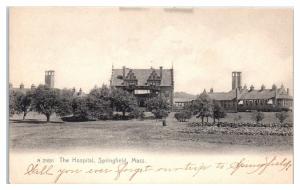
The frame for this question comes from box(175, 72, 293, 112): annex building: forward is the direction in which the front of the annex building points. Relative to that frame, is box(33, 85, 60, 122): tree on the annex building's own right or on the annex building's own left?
on the annex building's own right

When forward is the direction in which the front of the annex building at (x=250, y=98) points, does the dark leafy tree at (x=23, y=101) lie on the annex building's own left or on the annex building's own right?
on the annex building's own right

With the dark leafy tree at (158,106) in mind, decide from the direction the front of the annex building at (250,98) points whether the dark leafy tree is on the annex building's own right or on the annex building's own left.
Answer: on the annex building's own right

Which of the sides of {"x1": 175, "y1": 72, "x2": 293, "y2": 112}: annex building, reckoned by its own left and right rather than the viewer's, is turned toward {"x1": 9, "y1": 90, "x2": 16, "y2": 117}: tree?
right

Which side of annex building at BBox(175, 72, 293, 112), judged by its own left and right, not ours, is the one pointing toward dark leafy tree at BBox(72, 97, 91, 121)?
right

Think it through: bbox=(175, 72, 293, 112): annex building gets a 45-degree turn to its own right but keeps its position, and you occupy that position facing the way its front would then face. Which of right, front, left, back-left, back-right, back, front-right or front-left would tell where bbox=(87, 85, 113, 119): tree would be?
front-right

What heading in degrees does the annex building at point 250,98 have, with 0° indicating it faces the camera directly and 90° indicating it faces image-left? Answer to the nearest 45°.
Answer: approximately 0°
